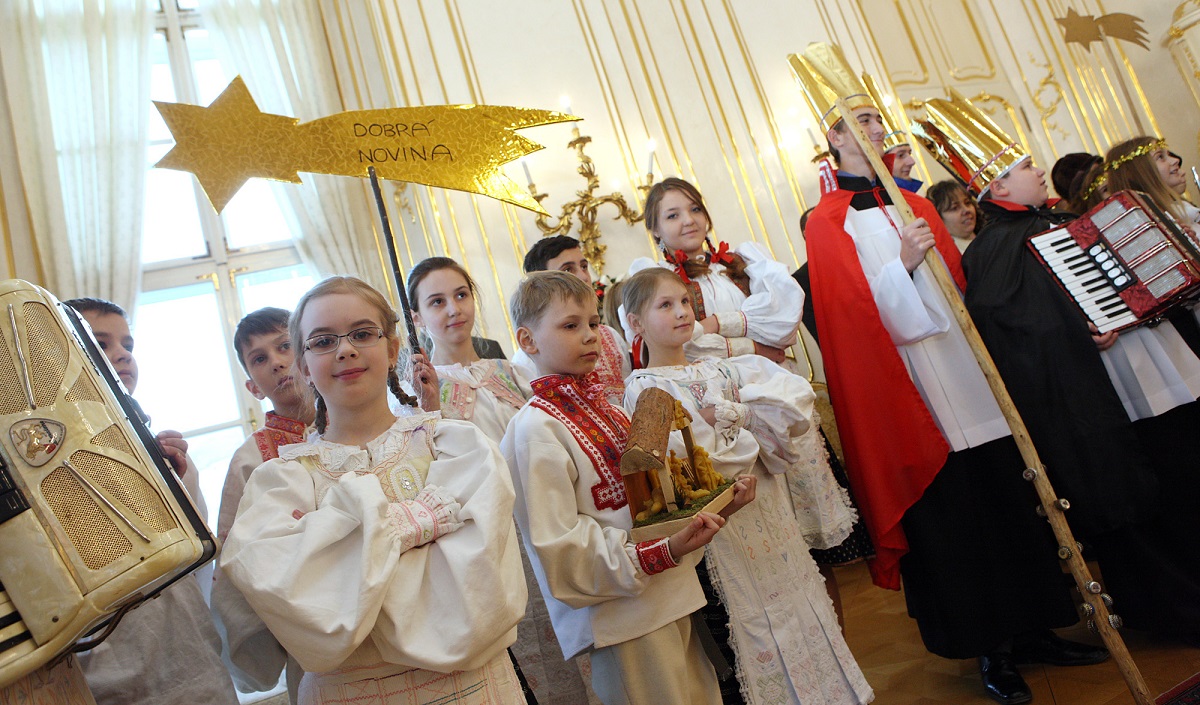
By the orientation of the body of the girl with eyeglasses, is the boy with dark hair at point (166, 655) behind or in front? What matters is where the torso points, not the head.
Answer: behind
